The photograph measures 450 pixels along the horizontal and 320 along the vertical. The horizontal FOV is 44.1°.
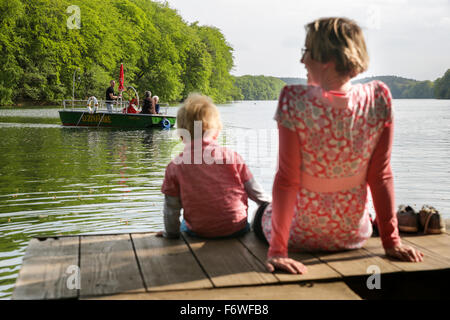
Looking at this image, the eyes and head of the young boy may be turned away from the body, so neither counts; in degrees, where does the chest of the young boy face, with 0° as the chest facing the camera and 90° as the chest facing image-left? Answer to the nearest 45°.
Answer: approximately 180°

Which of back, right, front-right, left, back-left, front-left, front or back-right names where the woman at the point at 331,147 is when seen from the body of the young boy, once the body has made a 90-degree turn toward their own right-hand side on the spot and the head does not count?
front-right

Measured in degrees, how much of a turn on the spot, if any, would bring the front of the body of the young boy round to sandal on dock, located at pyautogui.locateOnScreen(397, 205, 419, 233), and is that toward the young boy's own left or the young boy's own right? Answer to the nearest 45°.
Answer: approximately 90° to the young boy's own right

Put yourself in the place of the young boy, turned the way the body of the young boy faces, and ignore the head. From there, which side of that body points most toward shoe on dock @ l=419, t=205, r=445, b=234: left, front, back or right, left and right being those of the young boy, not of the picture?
right

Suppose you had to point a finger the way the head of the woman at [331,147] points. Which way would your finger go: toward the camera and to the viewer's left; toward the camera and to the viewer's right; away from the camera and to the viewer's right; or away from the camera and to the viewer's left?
away from the camera and to the viewer's left
